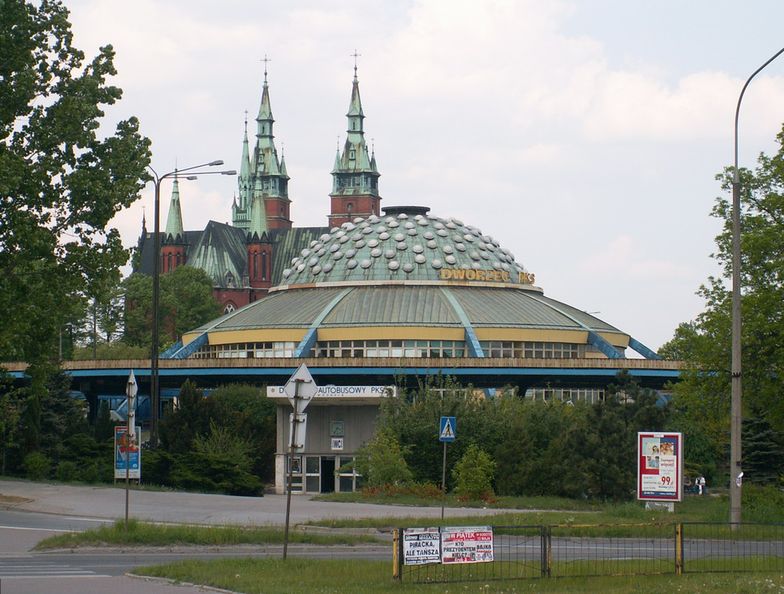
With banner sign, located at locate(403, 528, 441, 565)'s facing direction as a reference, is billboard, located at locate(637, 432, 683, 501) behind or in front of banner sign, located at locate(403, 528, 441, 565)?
behind

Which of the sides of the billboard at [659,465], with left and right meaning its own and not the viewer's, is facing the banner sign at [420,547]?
front

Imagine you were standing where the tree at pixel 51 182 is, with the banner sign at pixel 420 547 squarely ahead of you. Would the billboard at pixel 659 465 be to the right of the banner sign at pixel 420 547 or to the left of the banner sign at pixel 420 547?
left

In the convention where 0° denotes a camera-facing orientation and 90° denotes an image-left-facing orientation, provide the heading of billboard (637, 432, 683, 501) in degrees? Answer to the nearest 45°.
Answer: approximately 0°

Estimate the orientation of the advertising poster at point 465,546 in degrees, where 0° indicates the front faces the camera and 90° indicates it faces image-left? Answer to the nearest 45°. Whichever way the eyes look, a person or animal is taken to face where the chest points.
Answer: approximately 0°

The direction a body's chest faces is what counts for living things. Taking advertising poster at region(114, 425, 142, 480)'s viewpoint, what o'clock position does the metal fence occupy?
The metal fence is roughly at 11 o'clock from the advertising poster.

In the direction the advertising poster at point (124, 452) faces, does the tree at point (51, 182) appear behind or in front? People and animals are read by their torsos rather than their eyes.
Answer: behind

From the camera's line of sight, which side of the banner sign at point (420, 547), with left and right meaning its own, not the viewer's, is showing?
front

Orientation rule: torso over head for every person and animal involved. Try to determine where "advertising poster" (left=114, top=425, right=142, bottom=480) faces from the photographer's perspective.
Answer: facing the viewer

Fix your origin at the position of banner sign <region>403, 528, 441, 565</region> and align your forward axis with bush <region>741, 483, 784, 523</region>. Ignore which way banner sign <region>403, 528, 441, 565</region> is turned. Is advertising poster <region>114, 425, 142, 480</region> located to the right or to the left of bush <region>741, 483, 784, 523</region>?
left
